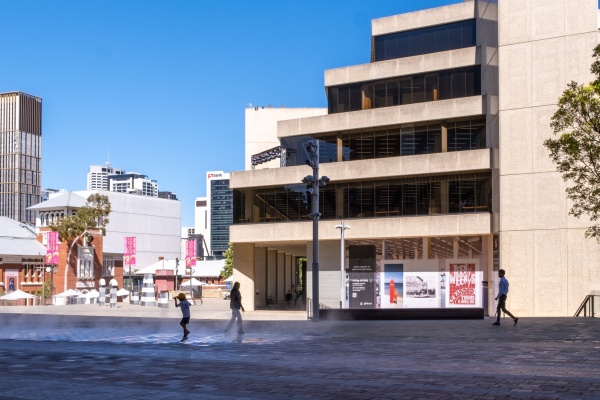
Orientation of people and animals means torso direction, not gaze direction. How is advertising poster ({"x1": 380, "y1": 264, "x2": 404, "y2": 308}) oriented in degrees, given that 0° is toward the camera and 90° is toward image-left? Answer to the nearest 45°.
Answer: approximately 0°

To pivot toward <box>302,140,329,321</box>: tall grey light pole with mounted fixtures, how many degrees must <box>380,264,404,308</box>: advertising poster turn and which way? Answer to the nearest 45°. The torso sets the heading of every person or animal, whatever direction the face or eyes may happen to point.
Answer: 0° — it already faces it

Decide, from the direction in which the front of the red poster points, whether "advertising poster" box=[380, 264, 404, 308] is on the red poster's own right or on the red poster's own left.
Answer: on the red poster's own right

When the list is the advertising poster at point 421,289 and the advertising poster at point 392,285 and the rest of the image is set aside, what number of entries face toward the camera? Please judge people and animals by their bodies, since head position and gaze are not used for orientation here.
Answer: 2

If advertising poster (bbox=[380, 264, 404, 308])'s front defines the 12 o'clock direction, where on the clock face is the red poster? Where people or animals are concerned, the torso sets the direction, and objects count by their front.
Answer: The red poster is roughly at 10 o'clock from the advertising poster.

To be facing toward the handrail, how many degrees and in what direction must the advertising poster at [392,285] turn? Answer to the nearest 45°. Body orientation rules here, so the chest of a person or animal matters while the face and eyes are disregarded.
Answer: approximately 45° to its left

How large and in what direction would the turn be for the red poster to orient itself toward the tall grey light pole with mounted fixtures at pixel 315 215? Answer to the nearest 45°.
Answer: approximately 90° to its right

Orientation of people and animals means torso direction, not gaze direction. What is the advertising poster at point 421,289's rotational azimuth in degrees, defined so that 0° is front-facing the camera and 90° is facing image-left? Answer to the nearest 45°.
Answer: approximately 0°

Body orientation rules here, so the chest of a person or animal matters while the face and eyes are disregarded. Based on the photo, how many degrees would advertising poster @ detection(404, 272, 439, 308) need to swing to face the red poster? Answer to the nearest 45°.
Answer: approximately 45° to its left
